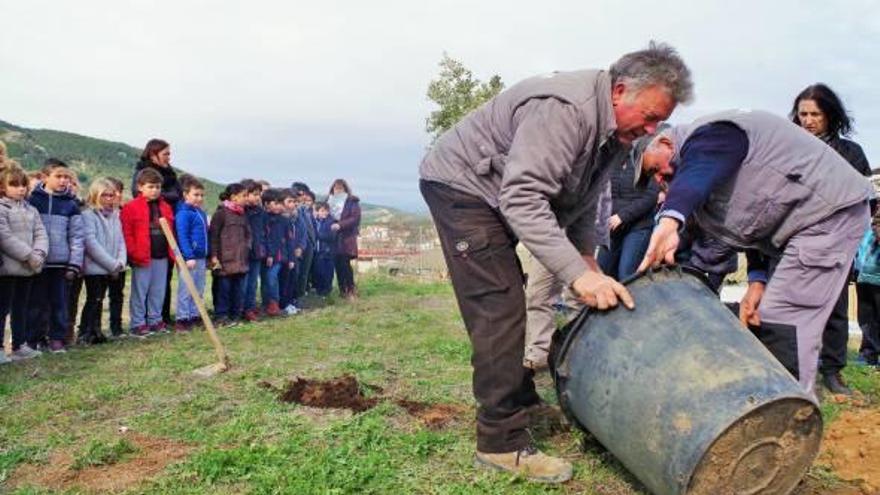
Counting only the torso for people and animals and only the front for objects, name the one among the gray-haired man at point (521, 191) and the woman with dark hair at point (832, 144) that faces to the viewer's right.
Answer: the gray-haired man

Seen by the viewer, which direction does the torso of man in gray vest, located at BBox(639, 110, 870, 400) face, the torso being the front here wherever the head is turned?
to the viewer's left

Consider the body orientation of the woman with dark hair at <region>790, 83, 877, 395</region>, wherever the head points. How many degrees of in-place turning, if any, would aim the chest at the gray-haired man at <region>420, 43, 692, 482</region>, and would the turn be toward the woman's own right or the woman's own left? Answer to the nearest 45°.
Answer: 0° — they already face them

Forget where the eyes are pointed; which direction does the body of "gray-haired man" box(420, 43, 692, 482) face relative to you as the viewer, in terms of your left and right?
facing to the right of the viewer

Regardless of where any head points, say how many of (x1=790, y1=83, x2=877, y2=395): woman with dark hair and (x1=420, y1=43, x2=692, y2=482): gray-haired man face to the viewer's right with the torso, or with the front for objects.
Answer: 1

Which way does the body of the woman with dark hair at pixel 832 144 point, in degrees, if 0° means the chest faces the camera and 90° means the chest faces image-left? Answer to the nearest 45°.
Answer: approximately 45°
